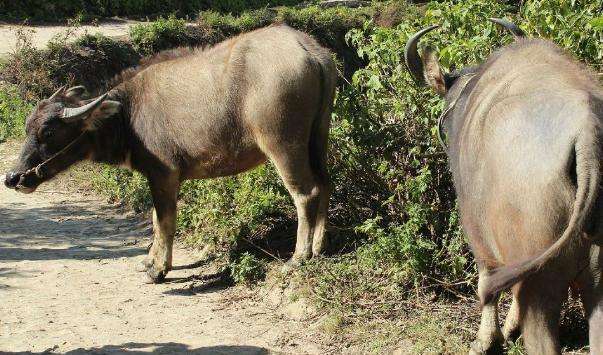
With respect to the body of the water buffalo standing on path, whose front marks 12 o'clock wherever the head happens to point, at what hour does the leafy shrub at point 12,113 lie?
The leafy shrub is roughly at 2 o'clock from the water buffalo standing on path.

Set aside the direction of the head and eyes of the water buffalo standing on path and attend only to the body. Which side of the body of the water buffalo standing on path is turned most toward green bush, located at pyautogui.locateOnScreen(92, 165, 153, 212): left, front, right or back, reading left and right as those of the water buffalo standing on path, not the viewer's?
right

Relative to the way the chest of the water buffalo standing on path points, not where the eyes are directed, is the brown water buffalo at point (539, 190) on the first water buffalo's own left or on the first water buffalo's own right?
on the first water buffalo's own left

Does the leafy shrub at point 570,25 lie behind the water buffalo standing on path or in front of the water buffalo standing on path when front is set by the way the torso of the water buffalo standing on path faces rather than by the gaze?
behind

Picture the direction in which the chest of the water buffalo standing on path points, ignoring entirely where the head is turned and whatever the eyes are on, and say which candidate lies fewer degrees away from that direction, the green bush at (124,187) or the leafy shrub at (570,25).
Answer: the green bush

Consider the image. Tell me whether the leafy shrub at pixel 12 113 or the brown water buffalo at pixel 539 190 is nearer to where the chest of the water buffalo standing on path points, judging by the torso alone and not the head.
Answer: the leafy shrub

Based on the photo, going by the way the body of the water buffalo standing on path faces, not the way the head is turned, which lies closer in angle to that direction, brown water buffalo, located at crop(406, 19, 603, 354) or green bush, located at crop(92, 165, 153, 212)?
the green bush

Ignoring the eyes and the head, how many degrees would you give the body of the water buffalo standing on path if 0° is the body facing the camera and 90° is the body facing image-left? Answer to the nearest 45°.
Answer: approximately 90°
